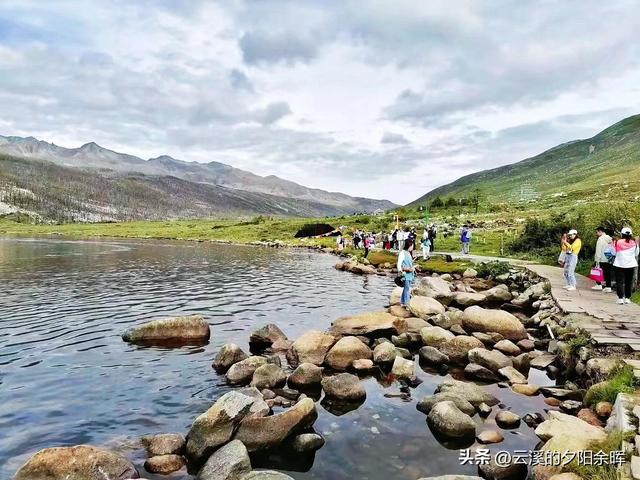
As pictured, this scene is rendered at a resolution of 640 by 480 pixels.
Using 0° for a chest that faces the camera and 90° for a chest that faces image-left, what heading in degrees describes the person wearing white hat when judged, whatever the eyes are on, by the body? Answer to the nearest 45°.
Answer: approximately 45°

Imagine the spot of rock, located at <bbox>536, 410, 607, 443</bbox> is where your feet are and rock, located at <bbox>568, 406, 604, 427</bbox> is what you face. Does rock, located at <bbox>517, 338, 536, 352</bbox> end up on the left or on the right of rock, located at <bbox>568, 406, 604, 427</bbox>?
left

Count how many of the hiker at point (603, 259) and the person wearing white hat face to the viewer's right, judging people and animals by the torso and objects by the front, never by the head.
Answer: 0

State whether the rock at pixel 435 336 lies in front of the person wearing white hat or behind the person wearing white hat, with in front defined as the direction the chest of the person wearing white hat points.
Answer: in front

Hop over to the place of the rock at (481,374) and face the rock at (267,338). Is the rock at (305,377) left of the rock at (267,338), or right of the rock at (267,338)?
left

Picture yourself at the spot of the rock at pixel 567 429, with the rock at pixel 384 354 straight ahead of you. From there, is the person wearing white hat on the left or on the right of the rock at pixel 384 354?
right

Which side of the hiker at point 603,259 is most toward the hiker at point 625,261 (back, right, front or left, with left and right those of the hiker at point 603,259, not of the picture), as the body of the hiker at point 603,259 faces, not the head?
left
